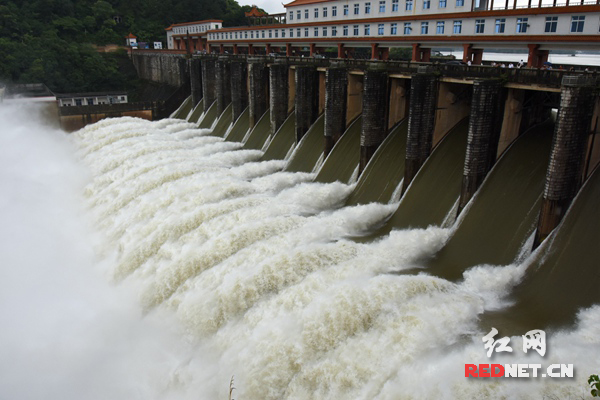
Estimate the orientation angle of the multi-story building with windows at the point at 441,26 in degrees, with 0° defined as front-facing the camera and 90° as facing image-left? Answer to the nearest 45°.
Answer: approximately 45°
